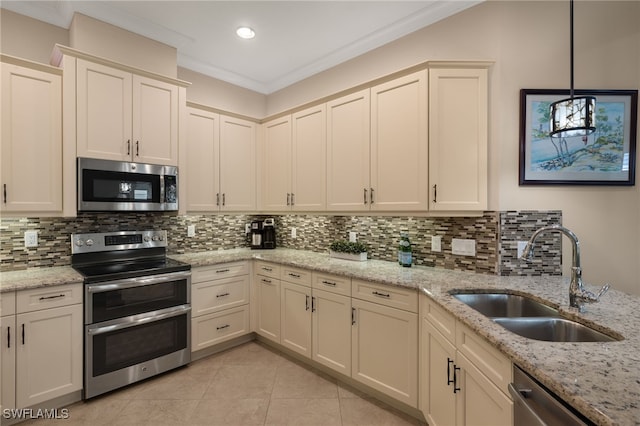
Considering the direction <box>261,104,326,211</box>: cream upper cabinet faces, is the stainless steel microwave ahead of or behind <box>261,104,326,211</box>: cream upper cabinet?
ahead

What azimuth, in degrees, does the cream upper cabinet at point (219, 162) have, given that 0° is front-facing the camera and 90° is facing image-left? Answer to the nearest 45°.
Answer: approximately 315°

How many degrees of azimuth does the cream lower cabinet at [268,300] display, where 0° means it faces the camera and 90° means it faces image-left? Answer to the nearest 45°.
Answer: approximately 45°

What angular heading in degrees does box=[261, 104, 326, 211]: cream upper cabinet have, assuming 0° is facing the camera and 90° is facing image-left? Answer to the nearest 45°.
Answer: approximately 45°
